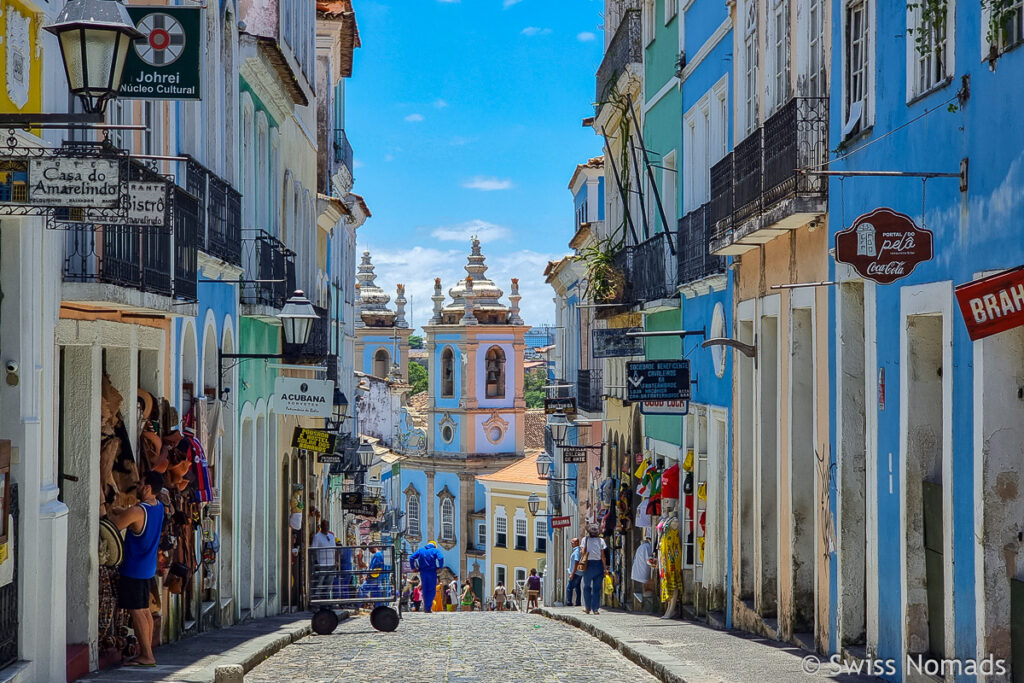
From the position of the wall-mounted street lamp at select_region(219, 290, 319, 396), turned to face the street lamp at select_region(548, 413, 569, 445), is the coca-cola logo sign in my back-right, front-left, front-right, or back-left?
back-right

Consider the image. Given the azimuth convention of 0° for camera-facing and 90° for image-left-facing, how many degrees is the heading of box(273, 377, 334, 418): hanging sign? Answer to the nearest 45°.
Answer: approximately 0°

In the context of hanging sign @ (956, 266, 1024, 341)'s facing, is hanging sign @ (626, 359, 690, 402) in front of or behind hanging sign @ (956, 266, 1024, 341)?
behind

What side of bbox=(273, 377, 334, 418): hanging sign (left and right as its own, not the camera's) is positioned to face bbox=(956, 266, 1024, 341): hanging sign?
front

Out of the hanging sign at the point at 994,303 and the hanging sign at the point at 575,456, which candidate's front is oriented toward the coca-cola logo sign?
the hanging sign at the point at 575,456

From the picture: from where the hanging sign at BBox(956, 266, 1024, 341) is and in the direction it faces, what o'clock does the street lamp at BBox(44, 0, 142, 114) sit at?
The street lamp is roughly at 2 o'clock from the hanging sign.

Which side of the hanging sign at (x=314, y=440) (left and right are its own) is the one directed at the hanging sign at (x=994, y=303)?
front
